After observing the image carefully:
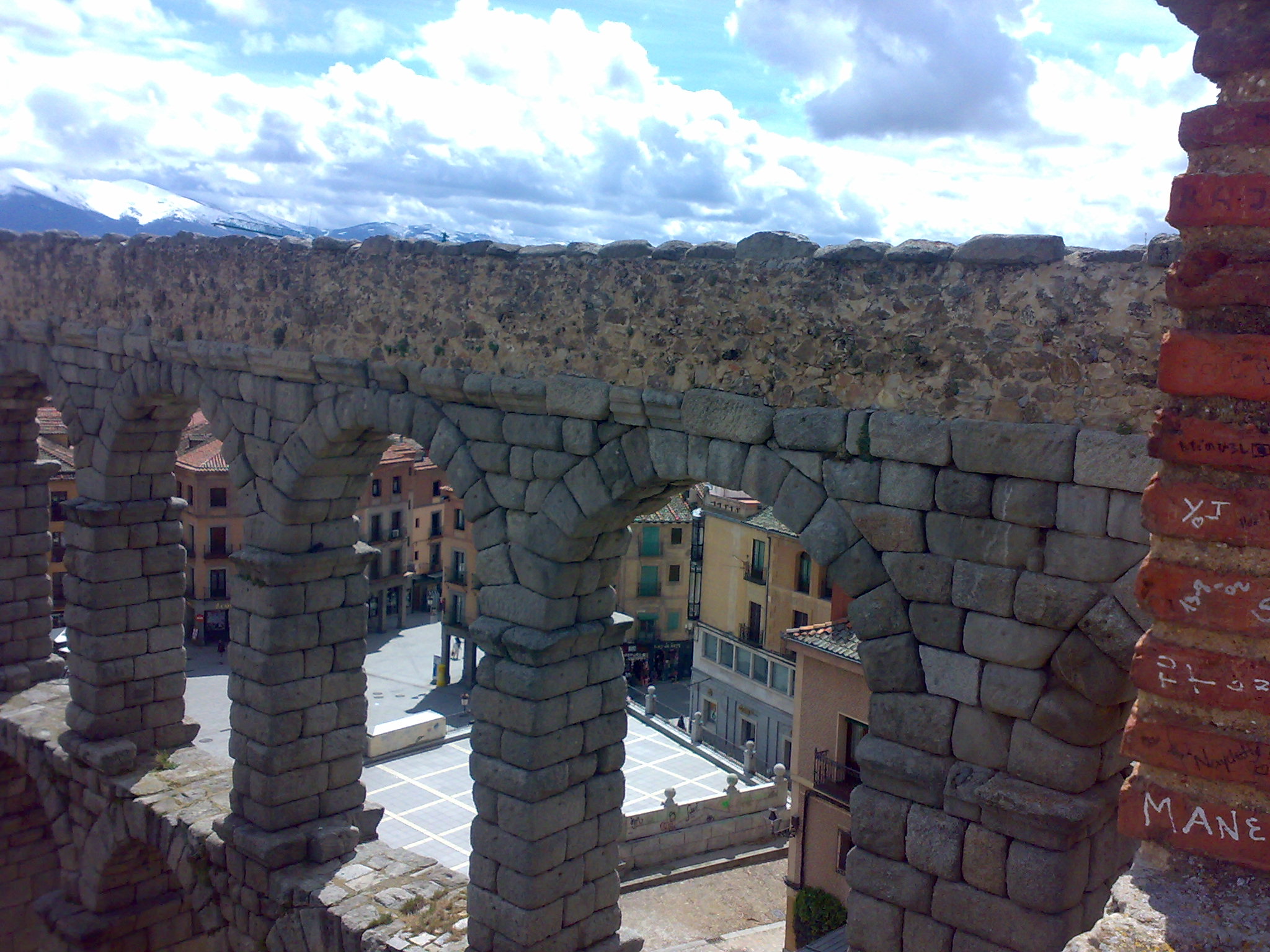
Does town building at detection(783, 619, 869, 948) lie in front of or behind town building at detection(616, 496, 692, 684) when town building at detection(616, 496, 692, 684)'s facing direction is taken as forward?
in front

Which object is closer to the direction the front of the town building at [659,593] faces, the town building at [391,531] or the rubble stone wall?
the rubble stone wall

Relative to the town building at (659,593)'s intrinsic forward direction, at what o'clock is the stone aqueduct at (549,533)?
The stone aqueduct is roughly at 12 o'clock from the town building.

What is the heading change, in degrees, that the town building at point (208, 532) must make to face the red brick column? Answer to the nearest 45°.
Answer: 0° — it already faces it

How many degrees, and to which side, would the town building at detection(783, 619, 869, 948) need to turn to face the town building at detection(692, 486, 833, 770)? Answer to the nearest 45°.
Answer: approximately 135° to its right

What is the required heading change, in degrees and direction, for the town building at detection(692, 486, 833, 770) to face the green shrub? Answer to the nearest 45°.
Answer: approximately 45° to its left

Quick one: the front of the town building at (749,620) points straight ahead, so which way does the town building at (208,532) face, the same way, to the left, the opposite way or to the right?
to the left

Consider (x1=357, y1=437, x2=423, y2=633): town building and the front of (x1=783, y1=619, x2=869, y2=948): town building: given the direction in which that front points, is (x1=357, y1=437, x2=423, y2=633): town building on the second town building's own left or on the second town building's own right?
on the second town building's own right

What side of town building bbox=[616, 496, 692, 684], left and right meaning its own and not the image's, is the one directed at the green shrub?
front

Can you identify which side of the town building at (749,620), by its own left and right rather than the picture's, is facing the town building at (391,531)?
right

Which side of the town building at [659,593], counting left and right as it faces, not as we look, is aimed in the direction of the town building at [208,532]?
right

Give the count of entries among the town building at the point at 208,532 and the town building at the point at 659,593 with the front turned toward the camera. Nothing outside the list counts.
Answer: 2
